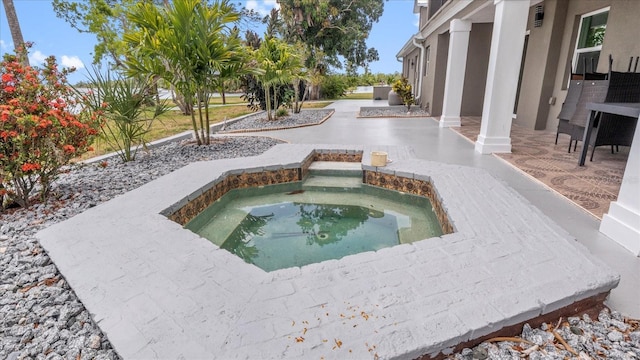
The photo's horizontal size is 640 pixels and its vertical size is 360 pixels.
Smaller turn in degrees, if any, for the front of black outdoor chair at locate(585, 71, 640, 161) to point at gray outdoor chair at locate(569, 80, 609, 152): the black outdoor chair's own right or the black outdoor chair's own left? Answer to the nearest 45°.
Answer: approximately 90° to the black outdoor chair's own right

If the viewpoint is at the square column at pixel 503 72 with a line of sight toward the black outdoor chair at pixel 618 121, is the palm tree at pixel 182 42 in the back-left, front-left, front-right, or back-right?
back-right

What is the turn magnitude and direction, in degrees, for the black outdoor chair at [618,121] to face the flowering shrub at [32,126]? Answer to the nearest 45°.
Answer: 0° — it already faces it

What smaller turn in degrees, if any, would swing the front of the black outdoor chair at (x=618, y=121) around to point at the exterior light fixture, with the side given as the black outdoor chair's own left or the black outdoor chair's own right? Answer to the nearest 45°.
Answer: approximately 90° to the black outdoor chair's own right

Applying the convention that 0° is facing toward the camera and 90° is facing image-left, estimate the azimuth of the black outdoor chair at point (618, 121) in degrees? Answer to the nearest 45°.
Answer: approximately 45°

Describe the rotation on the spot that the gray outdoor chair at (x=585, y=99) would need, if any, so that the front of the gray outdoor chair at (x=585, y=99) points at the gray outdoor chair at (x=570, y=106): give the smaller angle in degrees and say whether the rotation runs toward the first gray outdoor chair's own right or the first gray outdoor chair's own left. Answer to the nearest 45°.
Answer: approximately 135° to the first gray outdoor chair's own right
